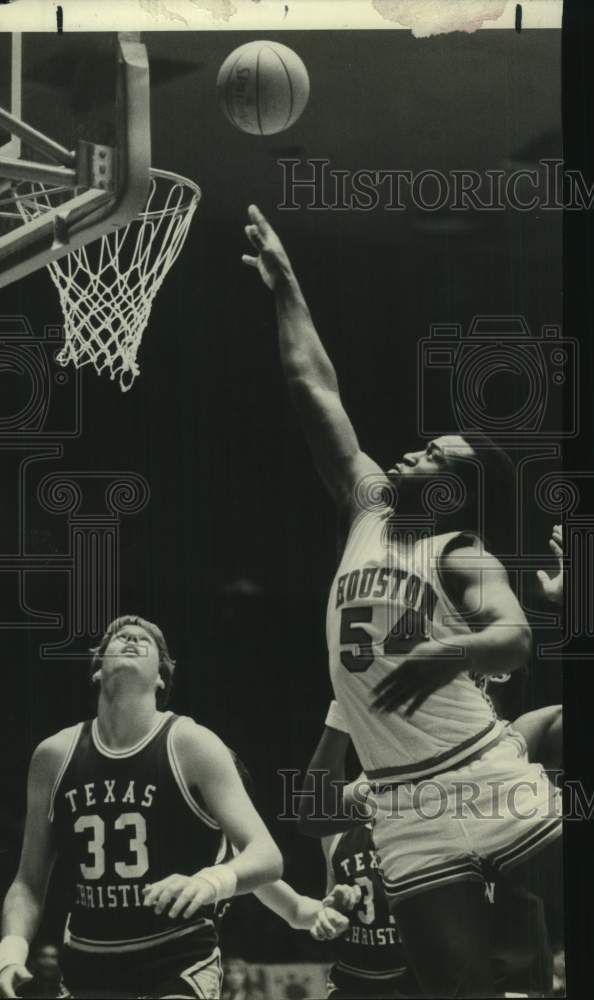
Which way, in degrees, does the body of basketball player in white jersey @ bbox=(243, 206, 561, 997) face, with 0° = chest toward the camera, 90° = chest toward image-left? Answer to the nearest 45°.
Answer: approximately 45°

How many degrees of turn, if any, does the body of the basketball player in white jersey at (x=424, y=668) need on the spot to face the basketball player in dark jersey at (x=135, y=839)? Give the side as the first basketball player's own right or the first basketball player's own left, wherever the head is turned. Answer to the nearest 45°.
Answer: approximately 45° to the first basketball player's own right
